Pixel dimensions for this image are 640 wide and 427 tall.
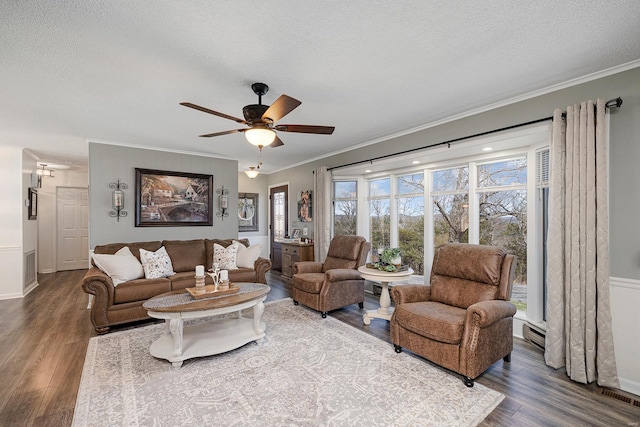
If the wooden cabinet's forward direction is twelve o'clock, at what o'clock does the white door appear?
The white door is roughly at 2 o'clock from the wooden cabinet.

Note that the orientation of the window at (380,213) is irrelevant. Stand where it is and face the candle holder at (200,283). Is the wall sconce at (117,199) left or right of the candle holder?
right

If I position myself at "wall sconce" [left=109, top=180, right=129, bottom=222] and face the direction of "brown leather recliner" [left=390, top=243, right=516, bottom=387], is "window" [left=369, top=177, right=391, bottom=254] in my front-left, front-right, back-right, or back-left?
front-left

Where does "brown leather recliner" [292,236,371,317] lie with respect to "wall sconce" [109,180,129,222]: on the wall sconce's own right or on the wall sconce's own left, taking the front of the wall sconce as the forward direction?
on the wall sconce's own left

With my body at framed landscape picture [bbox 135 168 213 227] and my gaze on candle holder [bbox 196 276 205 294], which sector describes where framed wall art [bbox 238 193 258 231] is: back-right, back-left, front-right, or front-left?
back-left

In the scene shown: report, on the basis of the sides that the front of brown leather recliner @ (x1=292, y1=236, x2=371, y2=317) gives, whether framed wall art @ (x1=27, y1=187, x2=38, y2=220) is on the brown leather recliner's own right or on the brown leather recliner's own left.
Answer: on the brown leather recliner's own right

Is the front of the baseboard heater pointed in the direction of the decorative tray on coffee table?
yes

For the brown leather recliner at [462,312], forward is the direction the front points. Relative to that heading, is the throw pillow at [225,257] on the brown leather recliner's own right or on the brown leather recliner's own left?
on the brown leather recliner's own right

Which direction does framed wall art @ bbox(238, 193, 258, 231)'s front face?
toward the camera

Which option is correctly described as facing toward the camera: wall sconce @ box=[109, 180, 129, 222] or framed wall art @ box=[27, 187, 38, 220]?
the wall sconce

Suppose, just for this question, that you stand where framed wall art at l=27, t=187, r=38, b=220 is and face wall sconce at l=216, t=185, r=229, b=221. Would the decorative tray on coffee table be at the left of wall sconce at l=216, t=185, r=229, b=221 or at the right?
right

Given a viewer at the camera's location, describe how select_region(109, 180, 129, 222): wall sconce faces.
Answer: facing the viewer

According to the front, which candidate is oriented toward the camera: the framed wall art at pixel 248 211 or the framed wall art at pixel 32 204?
the framed wall art at pixel 248 211

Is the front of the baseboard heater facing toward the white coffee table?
yes

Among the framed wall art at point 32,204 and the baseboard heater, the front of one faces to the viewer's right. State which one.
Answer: the framed wall art

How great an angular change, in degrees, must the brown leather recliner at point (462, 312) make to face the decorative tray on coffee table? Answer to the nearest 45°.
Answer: approximately 45° to its right

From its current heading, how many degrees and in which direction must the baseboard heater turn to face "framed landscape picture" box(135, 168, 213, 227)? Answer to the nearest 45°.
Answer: approximately 45° to its right

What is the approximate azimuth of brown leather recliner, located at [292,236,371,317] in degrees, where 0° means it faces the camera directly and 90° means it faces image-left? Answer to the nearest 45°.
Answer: approximately 45°

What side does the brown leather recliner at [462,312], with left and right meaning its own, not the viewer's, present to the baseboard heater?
back

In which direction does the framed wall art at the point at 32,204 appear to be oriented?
to the viewer's right

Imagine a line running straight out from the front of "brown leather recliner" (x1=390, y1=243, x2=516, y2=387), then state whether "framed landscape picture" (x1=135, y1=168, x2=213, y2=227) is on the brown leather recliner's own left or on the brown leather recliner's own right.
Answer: on the brown leather recliner's own right
